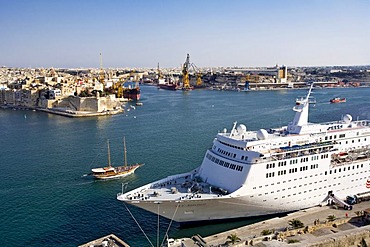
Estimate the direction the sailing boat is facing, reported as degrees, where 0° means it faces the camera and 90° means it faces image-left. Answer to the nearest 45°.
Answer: approximately 270°

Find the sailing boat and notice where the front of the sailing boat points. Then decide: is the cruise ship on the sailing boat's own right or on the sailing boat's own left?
on the sailing boat's own right
